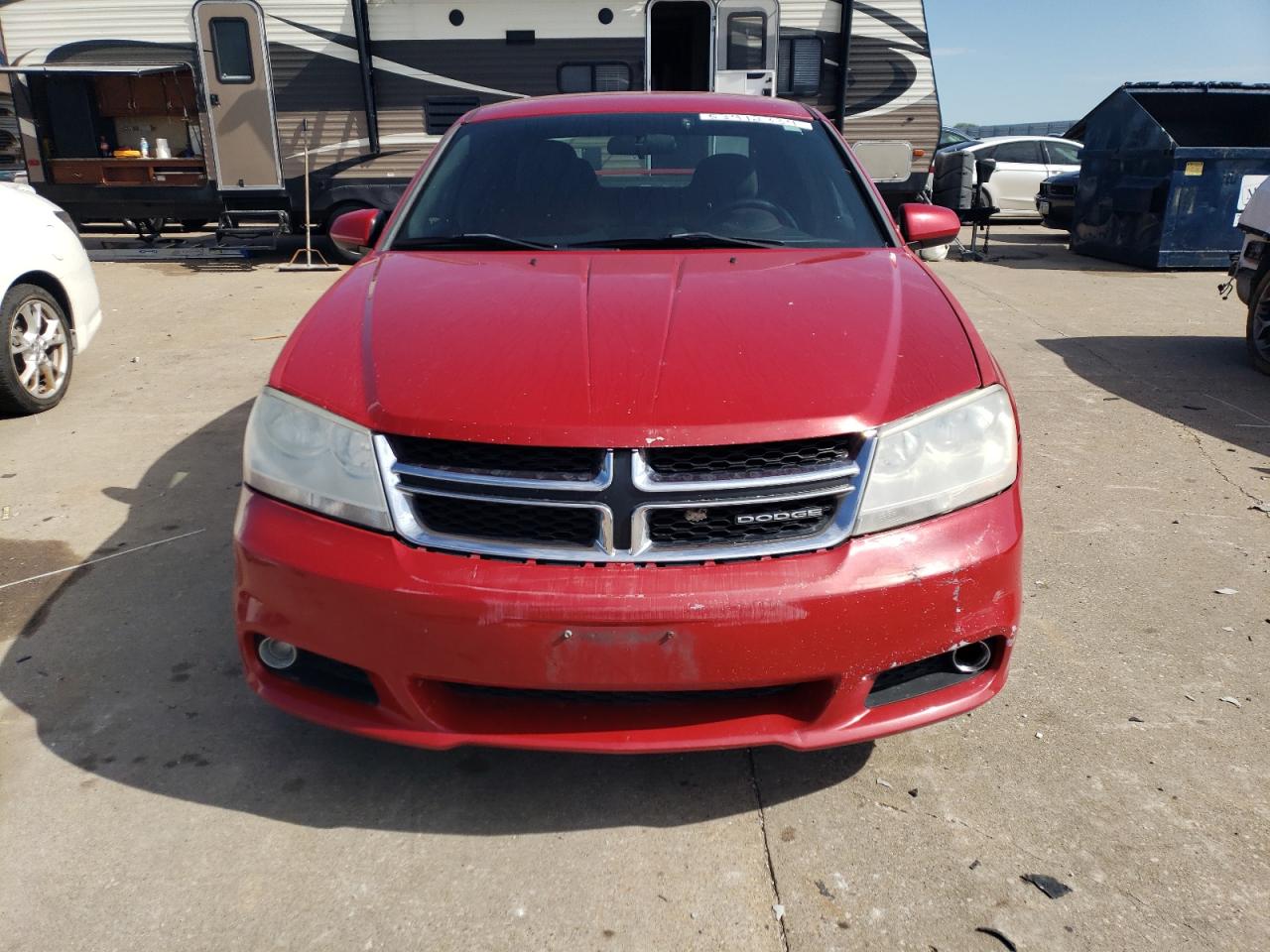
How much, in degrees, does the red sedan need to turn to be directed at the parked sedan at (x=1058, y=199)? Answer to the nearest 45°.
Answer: approximately 135° to its left

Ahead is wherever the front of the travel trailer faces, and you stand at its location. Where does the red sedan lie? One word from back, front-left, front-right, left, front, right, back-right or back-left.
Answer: right

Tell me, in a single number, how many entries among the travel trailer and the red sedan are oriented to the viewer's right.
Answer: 1

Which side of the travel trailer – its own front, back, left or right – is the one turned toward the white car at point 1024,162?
front

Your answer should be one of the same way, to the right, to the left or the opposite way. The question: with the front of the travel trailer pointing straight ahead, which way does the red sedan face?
to the right

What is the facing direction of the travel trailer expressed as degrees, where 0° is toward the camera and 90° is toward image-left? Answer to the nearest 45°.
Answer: approximately 270°

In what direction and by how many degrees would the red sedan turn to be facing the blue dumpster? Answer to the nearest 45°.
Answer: approximately 135° to its left

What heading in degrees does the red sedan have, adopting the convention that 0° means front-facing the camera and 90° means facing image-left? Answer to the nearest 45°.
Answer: approximately 0°

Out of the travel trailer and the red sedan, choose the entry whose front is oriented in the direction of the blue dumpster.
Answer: the travel trailer

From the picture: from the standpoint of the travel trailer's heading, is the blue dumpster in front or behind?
in front
